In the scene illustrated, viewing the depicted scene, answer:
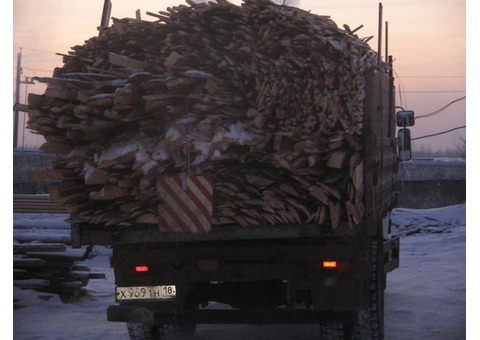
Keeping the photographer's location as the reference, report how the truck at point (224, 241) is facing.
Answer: facing away from the viewer
